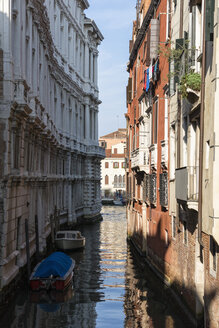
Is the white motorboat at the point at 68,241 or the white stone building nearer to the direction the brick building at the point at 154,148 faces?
the white stone building

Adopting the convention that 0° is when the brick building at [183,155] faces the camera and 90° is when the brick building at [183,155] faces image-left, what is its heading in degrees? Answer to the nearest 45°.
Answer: approximately 90°

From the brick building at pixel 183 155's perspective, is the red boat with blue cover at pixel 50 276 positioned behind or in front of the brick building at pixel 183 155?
in front

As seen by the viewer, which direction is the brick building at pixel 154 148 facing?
to the viewer's left

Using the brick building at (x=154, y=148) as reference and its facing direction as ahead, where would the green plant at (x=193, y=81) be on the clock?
The green plant is roughly at 9 o'clock from the brick building.

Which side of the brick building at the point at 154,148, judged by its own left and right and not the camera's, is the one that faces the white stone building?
front
